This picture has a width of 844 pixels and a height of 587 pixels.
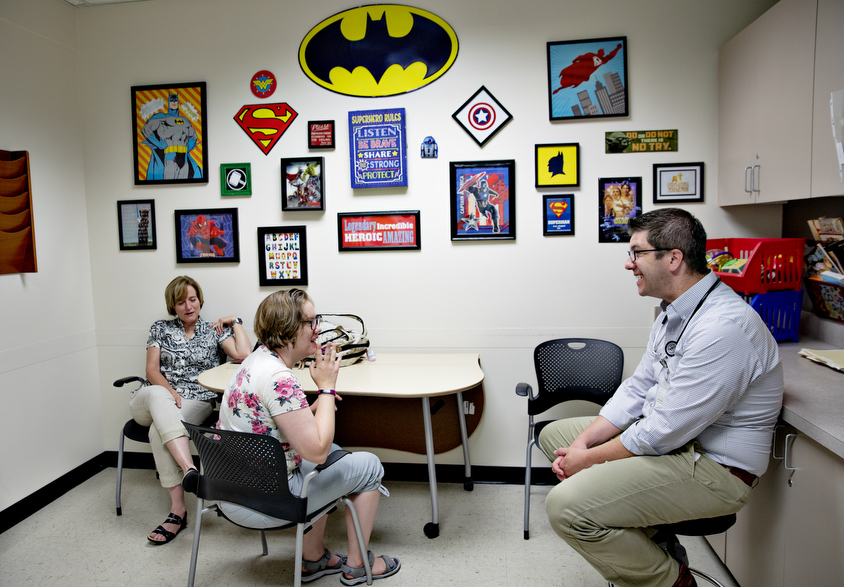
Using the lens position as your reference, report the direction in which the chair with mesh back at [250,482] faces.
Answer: facing away from the viewer and to the right of the viewer

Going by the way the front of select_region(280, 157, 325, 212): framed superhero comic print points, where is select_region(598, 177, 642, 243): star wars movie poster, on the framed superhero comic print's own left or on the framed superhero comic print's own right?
on the framed superhero comic print's own left

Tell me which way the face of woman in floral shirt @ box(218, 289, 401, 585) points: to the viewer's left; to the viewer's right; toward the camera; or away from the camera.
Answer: to the viewer's right

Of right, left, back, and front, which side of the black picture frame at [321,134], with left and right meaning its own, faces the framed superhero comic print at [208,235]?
right

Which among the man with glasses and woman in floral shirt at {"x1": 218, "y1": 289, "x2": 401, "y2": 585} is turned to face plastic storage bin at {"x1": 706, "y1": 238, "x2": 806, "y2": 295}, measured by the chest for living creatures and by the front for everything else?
the woman in floral shirt

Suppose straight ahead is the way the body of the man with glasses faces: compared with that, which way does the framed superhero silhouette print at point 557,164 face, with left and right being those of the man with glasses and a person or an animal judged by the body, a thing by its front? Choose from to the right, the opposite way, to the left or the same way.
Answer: to the left

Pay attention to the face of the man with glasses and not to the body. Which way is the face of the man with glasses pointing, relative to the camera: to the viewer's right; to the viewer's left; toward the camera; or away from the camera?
to the viewer's left

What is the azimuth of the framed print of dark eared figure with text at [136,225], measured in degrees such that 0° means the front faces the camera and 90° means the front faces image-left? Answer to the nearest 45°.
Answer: approximately 0°

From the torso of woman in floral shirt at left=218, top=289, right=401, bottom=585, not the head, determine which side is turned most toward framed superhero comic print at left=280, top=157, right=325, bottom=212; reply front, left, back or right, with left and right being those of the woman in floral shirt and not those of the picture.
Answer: left

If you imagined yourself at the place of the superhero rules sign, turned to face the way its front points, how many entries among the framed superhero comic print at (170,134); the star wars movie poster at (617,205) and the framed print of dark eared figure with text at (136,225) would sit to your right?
2

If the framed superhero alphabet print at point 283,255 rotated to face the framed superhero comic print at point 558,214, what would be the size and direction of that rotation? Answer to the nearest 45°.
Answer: approximately 90° to its left

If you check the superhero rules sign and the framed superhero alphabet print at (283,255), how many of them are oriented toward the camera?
2
